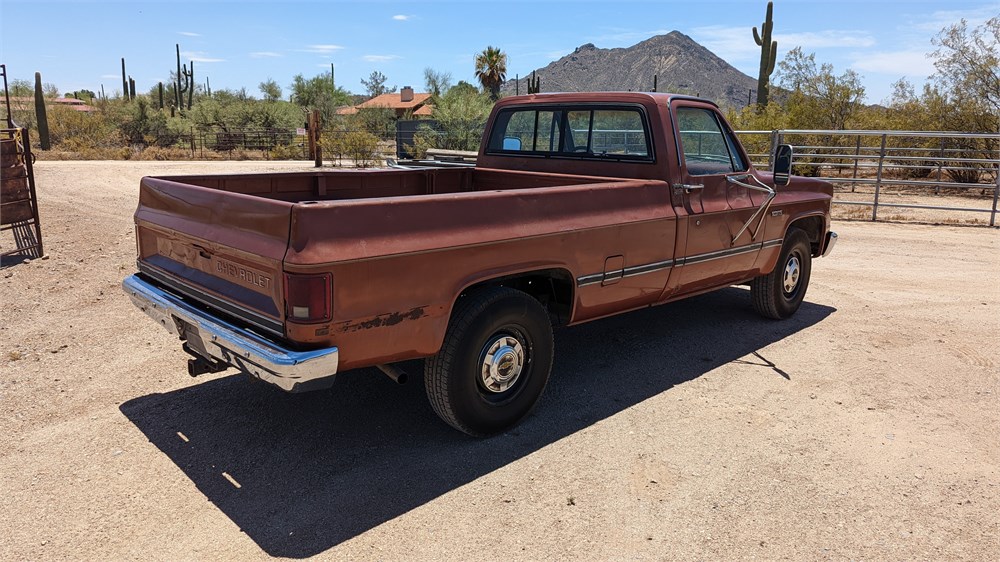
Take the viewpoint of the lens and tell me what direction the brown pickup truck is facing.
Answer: facing away from the viewer and to the right of the viewer

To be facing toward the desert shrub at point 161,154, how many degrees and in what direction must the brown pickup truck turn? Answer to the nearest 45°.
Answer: approximately 90° to its left

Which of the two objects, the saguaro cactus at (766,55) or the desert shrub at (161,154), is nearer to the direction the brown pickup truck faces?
the saguaro cactus

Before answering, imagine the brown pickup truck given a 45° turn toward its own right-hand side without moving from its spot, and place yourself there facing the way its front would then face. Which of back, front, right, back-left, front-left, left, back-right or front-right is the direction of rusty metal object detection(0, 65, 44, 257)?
back-left

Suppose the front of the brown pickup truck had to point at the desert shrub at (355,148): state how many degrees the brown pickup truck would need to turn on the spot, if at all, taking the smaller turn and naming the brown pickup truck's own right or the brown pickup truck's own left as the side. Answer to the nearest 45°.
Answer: approximately 45° to the brown pickup truck's own left

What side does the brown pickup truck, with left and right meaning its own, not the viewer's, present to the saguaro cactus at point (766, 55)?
front

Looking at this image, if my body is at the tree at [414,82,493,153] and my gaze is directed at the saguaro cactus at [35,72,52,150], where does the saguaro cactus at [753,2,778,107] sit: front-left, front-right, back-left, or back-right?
back-right

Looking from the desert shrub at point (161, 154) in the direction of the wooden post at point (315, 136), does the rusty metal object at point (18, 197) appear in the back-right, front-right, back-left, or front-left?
front-right

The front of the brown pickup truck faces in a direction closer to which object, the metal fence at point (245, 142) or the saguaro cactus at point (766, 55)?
the saguaro cactus

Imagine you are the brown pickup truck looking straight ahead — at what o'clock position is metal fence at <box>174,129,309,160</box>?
The metal fence is roughly at 10 o'clock from the brown pickup truck.

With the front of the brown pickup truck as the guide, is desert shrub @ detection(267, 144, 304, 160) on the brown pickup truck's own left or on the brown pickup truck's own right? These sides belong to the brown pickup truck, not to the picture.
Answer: on the brown pickup truck's own left

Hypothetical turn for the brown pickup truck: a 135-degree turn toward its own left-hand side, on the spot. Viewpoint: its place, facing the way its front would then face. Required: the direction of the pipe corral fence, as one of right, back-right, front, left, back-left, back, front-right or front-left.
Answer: back-right

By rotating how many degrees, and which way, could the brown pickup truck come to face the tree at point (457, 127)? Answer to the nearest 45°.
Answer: approximately 45° to its left
